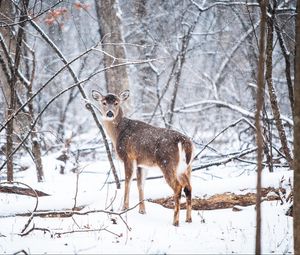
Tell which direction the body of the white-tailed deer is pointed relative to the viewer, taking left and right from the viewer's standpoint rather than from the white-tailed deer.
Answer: facing away from the viewer and to the left of the viewer

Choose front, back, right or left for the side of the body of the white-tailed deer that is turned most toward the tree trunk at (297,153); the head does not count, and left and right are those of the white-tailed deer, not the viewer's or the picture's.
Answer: back
